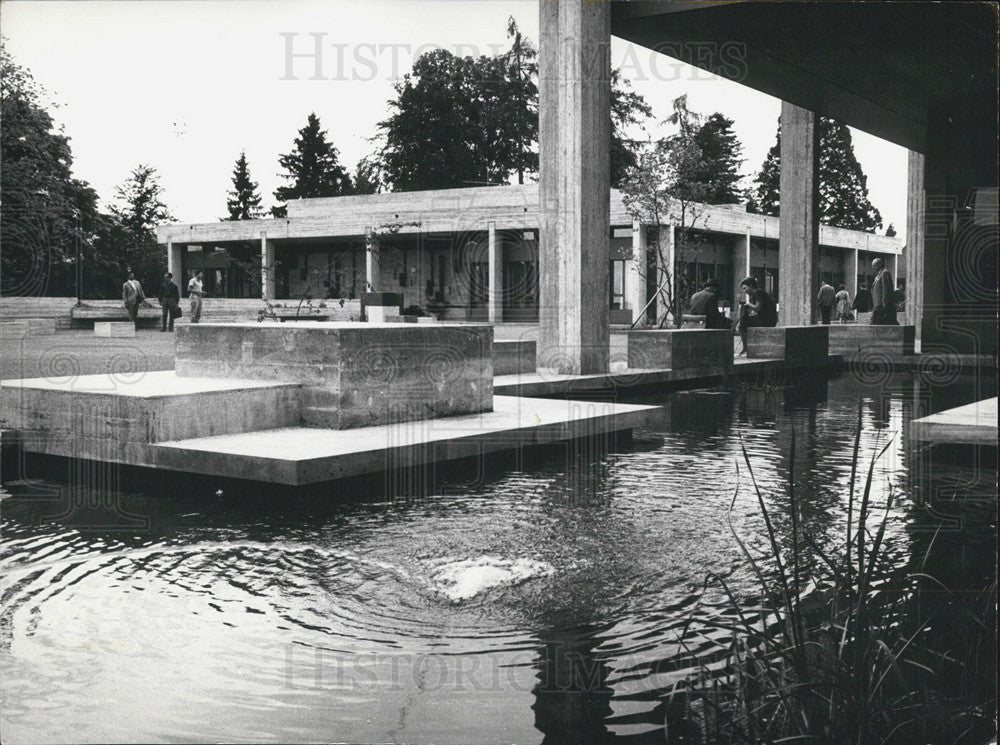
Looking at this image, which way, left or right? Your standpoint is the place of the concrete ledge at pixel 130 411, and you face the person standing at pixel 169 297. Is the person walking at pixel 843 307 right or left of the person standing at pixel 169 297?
right

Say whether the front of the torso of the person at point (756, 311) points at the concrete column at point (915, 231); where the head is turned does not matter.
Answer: no

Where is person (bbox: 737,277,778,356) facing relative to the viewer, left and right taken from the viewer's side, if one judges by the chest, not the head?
facing to the left of the viewer

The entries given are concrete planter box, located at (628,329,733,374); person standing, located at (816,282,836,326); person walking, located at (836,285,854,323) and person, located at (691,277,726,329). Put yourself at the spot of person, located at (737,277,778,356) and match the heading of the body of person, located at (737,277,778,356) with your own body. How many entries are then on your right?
2

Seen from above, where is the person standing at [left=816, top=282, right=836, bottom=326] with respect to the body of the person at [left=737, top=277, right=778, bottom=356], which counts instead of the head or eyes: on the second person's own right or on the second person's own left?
on the second person's own right

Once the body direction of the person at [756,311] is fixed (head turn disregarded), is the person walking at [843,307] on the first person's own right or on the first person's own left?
on the first person's own right

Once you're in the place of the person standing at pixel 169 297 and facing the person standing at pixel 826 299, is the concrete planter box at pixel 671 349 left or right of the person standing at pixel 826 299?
right
